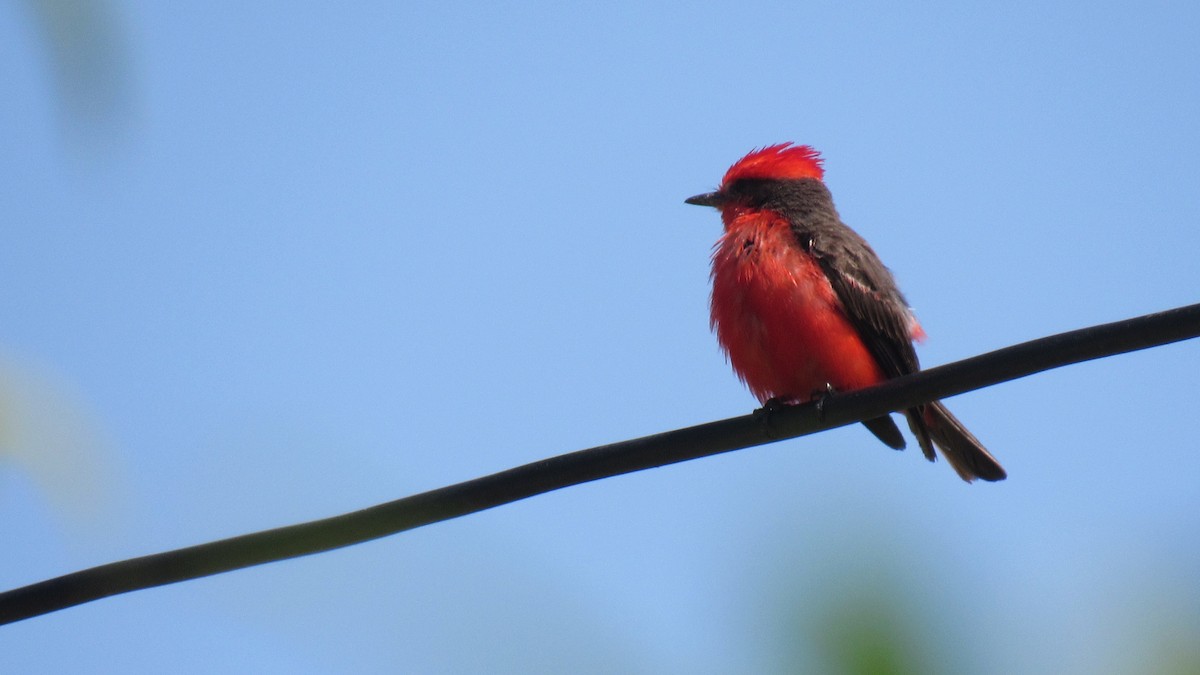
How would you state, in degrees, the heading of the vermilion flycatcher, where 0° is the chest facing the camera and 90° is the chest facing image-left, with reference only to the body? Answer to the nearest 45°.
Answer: approximately 45°
